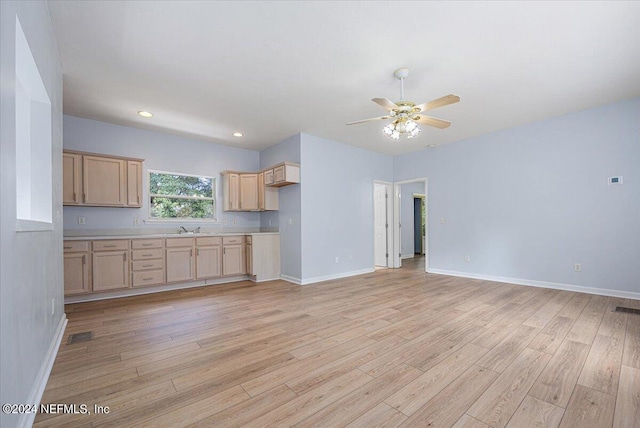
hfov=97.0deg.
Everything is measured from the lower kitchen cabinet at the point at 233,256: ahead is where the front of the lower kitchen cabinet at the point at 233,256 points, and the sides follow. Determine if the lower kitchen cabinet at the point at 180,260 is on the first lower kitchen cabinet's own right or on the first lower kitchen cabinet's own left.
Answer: on the first lower kitchen cabinet's own right

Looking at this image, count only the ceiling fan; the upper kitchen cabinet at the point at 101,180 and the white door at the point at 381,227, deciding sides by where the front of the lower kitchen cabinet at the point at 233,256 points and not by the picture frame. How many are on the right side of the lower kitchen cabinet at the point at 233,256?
1

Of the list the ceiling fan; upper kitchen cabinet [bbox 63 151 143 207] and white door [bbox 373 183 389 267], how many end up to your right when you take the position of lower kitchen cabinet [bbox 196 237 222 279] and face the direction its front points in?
1

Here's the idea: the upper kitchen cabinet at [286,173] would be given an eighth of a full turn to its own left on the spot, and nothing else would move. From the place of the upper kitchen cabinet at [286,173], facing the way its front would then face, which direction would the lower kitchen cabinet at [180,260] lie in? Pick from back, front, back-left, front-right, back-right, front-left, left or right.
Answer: right

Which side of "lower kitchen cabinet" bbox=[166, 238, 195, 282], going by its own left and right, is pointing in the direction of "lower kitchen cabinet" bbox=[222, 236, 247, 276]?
left

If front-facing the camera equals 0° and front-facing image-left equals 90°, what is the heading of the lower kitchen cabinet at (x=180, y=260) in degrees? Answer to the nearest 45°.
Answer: approximately 0°

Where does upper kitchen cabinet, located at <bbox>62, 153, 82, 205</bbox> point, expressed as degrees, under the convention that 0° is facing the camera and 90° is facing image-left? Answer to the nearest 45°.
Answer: approximately 0°

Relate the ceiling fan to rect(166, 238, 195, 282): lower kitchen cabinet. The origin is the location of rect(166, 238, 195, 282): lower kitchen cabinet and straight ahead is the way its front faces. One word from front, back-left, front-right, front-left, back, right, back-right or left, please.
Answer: front-left

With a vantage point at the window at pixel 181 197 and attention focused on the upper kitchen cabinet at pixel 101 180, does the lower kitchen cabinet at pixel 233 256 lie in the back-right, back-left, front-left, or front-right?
back-left

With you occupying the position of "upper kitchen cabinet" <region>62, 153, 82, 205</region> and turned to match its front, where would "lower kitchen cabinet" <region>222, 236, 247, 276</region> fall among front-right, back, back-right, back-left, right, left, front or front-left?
left
